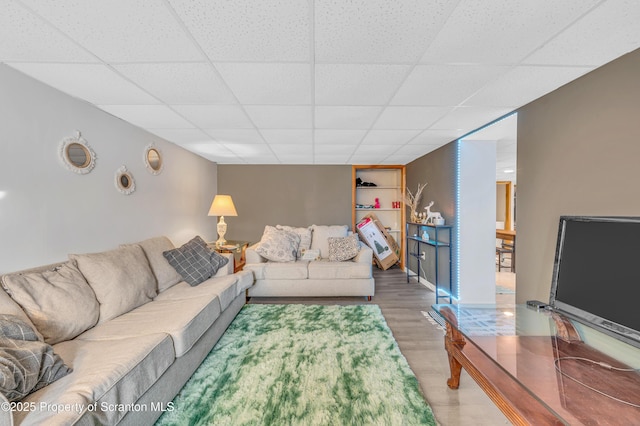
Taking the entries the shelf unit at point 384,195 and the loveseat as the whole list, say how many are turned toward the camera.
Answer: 2

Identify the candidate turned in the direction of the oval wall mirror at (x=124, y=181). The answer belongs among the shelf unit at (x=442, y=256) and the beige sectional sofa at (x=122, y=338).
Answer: the shelf unit

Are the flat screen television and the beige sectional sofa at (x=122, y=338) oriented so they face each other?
yes

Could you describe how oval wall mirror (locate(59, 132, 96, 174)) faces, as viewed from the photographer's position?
facing the viewer and to the right of the viewer

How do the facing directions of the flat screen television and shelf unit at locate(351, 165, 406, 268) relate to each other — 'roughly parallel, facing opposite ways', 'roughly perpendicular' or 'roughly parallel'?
roughly perpendicular

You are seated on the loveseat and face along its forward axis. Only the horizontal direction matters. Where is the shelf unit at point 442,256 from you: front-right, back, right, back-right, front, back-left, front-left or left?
left

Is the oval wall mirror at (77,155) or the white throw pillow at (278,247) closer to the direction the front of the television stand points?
the oval wall mirror

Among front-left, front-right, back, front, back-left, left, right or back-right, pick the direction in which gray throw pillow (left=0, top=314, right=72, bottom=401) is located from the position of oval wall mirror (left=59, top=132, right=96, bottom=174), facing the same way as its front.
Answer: front-right

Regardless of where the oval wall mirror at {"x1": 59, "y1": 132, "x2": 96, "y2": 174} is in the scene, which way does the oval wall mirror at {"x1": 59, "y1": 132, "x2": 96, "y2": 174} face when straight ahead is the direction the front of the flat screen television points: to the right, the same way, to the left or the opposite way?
the opposite way

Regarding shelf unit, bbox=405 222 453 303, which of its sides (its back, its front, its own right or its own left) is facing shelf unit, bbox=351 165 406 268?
right

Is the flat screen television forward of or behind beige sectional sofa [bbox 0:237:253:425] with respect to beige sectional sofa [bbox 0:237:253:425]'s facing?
forward

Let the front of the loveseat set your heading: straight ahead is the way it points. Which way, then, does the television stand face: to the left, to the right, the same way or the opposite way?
to the right

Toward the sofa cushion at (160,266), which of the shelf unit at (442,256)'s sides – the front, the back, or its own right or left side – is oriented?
front

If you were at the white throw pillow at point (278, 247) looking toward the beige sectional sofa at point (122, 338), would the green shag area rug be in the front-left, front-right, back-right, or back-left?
front-left

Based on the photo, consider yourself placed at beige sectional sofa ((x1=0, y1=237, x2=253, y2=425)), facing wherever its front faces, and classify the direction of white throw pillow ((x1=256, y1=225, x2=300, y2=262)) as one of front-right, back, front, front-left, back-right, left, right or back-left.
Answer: left

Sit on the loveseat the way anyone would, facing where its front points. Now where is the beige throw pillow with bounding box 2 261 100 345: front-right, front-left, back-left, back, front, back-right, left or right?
front-right

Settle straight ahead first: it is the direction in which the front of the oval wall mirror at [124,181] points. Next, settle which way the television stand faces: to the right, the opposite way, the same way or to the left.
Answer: the opposite way

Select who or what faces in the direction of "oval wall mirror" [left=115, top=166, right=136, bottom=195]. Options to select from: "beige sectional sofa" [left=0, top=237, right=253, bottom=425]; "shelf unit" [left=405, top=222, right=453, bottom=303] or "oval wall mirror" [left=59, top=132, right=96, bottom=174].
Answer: the shelf unit

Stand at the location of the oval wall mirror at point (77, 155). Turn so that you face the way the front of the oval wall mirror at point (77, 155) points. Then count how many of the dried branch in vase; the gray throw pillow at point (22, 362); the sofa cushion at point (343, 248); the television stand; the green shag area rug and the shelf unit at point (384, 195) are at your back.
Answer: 0

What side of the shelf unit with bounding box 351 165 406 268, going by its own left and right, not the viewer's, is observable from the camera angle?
front

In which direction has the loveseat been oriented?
toward the camera
